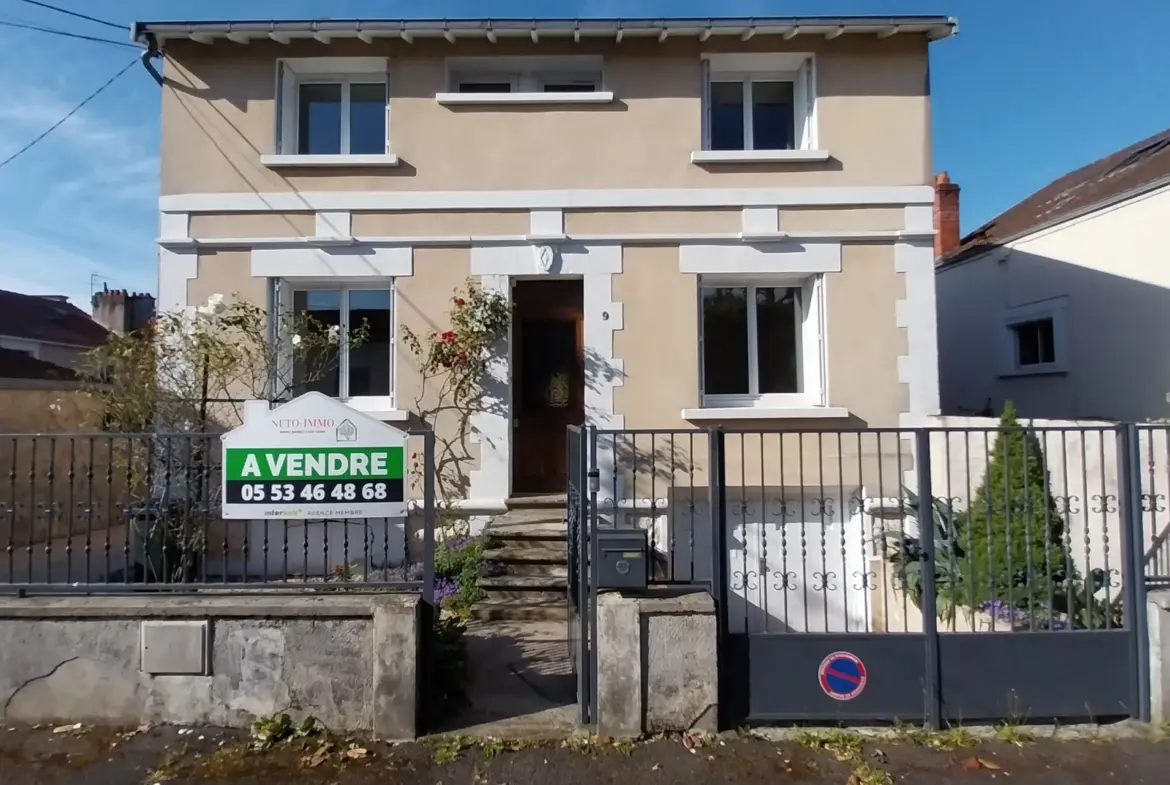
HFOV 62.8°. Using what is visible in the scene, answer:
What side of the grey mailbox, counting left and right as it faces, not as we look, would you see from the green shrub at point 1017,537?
left

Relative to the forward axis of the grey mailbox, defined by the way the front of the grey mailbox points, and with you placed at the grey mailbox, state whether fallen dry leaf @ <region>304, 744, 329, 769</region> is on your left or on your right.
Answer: on your right

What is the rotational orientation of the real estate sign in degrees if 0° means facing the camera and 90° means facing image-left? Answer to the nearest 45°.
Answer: approximately 0°

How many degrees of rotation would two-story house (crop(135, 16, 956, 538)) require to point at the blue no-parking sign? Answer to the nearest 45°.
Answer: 0° — it already faces it

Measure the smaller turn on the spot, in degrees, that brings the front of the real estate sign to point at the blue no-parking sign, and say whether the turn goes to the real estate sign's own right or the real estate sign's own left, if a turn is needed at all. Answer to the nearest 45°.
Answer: approximately 90° to the real estate sign's own left

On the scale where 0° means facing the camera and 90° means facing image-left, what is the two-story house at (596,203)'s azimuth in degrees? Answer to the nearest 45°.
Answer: approximately 0°

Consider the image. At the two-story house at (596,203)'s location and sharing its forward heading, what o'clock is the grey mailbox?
The grey mailbox is roughly at 12 o'clock from the two-story house.

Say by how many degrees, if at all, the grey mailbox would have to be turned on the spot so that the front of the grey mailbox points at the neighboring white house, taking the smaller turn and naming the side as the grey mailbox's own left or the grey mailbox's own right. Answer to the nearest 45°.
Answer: approximately 135° to the grey mailbox's own left
